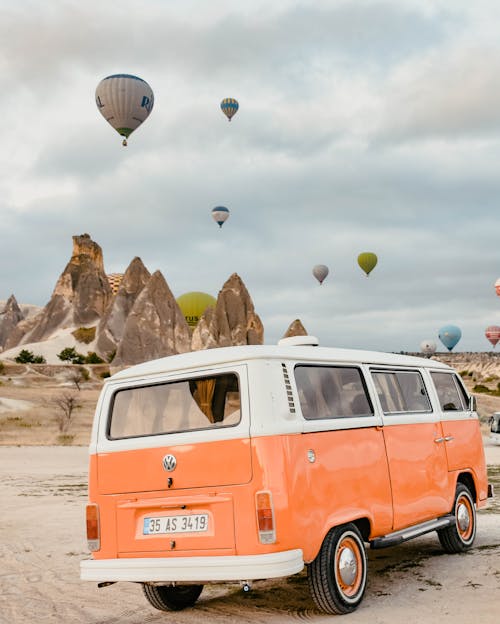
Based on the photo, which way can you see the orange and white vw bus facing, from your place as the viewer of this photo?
facing away from the viewer and to the right of the viewer
